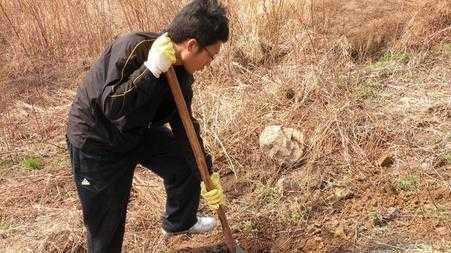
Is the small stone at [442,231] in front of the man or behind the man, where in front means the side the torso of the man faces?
in front

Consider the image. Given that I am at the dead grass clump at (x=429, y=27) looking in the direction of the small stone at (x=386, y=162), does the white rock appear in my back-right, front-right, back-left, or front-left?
front-right

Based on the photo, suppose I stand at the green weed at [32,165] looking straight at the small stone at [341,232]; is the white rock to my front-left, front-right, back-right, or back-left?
front-left

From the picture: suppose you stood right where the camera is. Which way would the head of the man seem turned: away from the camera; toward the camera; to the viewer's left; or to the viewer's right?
to the viewer's right

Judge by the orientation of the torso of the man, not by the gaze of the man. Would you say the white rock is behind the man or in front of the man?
in front

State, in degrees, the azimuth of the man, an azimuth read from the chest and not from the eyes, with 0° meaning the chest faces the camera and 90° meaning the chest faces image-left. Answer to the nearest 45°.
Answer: approximately 270°
